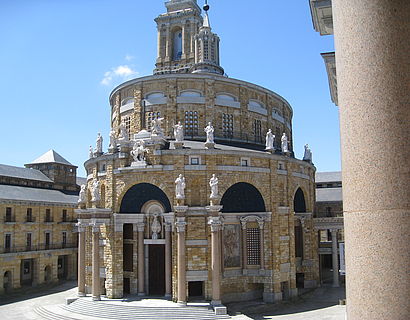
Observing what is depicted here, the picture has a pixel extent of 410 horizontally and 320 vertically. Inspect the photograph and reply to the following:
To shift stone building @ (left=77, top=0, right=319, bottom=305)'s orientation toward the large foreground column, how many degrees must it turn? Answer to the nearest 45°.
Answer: approximately 45° to its left

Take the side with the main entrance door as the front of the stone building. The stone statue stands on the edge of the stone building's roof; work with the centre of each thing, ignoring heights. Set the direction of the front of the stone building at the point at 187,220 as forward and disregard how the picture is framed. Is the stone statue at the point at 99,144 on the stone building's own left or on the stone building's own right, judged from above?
on the stone building's own right

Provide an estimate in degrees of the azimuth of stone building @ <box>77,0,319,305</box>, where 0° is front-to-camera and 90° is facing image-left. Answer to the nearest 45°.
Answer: approximately 45°
